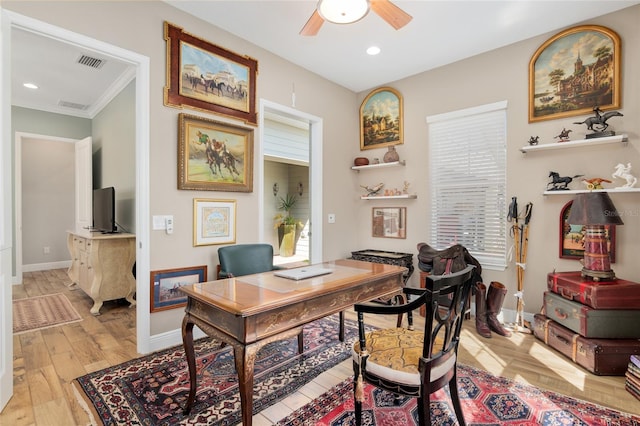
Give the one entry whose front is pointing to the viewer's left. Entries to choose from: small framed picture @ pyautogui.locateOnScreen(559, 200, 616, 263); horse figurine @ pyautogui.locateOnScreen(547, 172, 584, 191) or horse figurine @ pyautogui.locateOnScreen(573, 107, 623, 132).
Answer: horse figurine @ pyautogui.locateOnScreen(547, 172, 584, 191)

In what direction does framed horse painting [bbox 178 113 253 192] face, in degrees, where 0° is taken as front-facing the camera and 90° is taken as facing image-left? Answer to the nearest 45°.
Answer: approximately 315°

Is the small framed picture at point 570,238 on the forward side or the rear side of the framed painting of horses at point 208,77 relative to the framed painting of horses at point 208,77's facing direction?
on the forward side

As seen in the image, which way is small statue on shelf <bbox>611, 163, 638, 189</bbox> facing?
to the viewer's left

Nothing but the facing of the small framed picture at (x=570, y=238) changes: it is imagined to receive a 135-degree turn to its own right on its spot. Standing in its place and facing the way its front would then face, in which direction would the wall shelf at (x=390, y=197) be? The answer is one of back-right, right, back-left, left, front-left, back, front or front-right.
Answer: front-left

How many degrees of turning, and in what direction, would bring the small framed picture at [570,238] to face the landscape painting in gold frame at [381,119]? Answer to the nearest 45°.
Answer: approximately 90° to its right

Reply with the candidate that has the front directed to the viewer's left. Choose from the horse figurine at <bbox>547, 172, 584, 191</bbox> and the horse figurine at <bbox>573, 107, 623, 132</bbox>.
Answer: the horse figurine at <bbox>547, 172, 584, 191</bbox>

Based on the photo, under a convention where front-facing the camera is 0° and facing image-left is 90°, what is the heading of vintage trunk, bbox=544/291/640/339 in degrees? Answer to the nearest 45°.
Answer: approximately 45°
